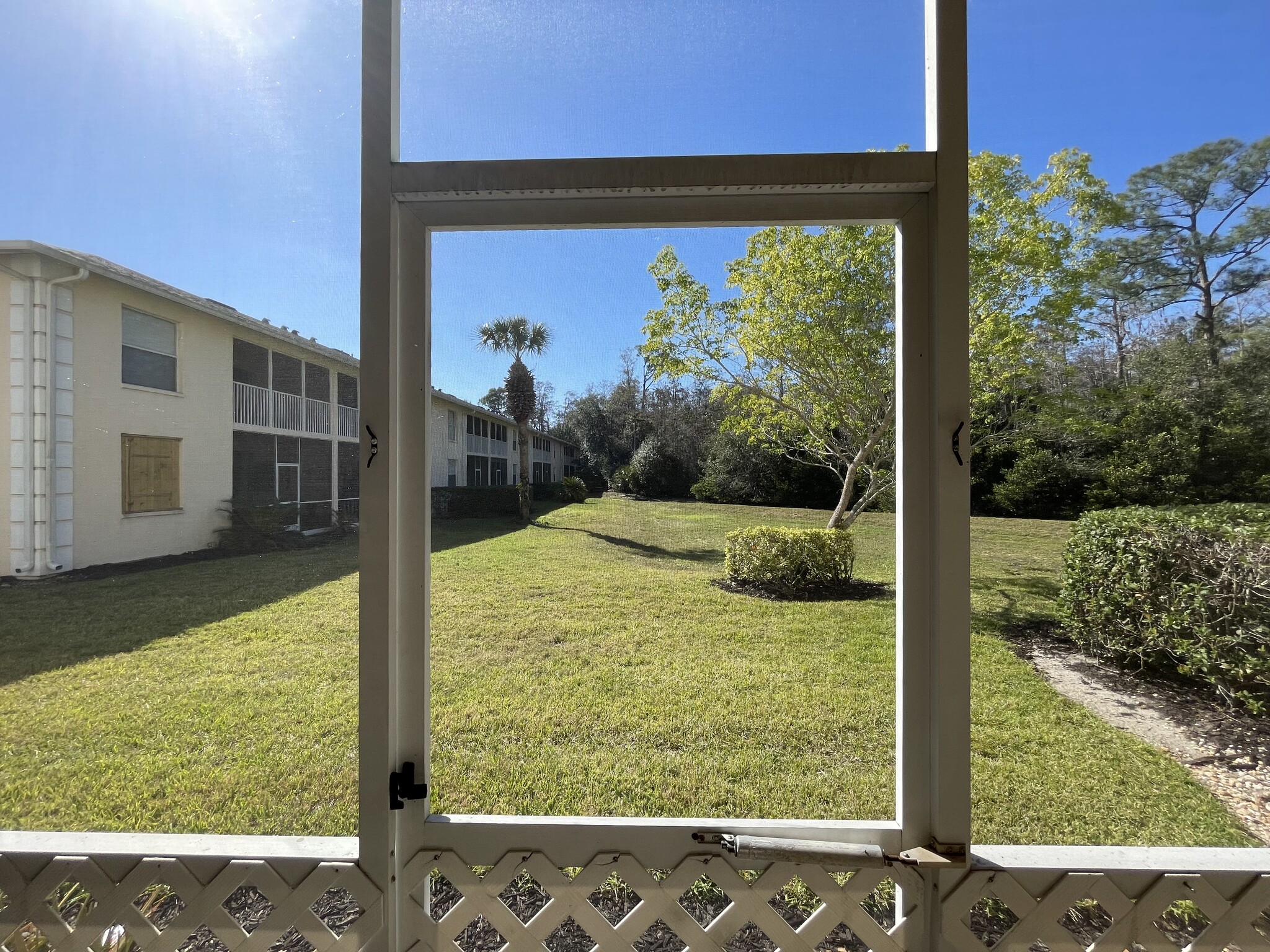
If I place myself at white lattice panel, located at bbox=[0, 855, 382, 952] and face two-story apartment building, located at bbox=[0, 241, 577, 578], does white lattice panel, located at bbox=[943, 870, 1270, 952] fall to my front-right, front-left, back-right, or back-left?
back-right

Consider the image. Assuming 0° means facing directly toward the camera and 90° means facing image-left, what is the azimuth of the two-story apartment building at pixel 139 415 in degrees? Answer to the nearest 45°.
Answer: approximately 315°

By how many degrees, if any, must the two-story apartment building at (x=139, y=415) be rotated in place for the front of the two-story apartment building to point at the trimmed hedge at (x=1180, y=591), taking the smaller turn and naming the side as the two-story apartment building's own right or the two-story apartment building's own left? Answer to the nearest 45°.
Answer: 0° — it already faces it

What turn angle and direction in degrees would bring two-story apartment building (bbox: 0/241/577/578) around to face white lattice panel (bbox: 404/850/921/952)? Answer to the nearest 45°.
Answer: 0° — it already faces it
